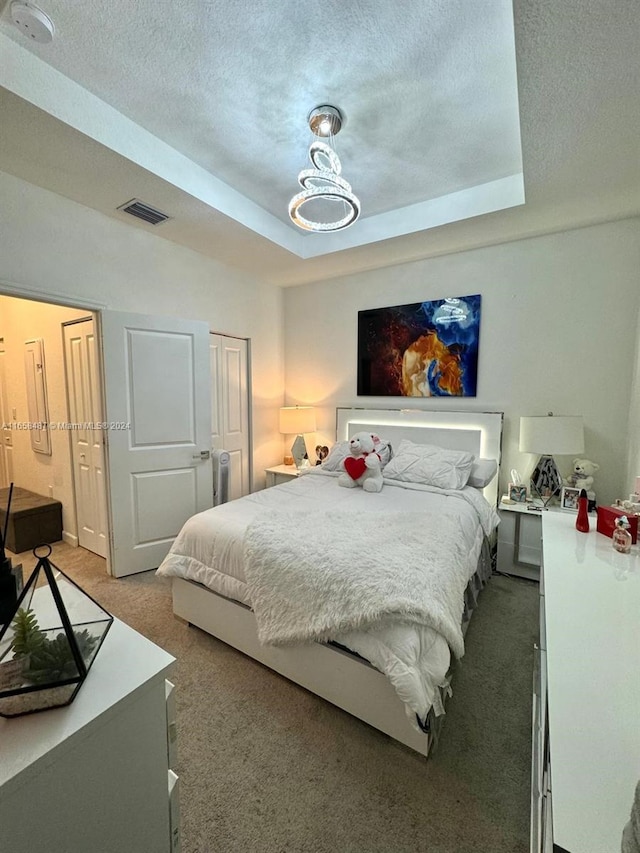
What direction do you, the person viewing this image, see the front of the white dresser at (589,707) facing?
facing to the left of the viewer

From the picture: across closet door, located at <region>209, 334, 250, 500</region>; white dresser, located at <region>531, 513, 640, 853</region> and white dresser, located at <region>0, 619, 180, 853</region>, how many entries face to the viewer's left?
1

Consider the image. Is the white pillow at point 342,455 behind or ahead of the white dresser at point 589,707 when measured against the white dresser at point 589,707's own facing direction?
ahead

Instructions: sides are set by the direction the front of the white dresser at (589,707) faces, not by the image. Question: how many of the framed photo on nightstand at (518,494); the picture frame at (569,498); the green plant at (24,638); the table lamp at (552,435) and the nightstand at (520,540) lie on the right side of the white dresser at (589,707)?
4

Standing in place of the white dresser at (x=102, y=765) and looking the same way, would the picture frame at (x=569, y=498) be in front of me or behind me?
in front

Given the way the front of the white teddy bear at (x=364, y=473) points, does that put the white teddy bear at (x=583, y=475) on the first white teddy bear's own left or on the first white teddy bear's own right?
on the first white teddy bear's own left

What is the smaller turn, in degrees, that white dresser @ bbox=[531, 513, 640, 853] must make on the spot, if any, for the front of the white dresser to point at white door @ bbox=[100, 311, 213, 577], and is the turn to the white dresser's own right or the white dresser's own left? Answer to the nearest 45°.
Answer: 0° — it already faces it

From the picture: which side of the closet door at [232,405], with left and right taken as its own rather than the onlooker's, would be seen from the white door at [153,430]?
right

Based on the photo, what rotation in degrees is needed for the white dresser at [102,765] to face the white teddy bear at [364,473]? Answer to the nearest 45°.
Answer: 0° — it already faces it

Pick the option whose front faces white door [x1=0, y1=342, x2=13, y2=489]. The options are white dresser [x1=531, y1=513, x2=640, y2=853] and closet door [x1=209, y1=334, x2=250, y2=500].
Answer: the white dresser

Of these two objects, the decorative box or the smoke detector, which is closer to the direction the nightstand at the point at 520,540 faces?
the smoke detector

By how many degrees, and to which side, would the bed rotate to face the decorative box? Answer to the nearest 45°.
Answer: approximately 135° to its left

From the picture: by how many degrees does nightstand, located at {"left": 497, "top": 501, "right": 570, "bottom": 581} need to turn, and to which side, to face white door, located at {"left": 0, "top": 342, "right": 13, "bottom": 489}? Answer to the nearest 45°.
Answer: approximately 45° to its right

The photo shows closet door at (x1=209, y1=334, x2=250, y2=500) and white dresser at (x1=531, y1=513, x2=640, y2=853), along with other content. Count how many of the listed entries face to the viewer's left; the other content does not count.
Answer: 1

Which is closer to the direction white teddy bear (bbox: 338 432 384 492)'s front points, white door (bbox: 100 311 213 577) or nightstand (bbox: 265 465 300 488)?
the white door
